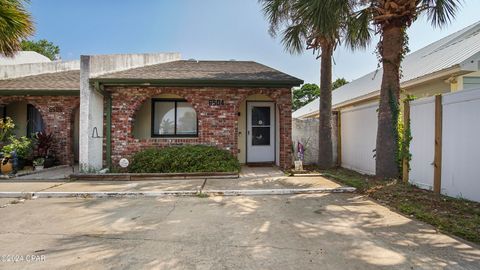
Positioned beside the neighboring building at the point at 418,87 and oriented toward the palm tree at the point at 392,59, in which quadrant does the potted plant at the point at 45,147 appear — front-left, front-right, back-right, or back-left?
front-right

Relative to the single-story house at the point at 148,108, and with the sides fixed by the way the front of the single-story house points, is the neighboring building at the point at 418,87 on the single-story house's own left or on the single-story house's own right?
on the single-story house's own left

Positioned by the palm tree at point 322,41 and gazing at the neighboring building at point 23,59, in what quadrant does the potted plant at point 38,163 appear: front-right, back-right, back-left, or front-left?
front-left

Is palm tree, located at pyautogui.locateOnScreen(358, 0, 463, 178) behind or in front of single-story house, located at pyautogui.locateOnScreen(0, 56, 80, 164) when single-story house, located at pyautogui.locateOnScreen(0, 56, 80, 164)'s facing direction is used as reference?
in front

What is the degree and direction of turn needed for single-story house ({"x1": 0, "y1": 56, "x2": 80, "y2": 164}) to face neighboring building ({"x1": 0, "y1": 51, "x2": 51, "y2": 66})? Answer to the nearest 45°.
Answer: approximately 180°

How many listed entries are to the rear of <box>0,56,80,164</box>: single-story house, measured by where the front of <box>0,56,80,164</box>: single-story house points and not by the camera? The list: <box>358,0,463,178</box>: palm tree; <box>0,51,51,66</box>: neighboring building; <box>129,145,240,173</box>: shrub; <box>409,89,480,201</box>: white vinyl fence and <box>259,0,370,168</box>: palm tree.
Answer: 1

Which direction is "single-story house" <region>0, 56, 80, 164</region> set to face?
toward the camera

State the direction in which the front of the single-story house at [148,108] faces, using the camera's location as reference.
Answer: facing the viewer

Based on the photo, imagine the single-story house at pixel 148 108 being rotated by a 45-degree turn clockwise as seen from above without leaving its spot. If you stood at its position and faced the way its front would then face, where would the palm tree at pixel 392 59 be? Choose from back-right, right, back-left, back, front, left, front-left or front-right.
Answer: left

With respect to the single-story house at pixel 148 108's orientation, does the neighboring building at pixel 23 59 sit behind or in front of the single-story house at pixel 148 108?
behind

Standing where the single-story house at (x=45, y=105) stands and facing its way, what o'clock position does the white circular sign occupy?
The white circular sign is roughly at 11 o'clock from the single-story house.

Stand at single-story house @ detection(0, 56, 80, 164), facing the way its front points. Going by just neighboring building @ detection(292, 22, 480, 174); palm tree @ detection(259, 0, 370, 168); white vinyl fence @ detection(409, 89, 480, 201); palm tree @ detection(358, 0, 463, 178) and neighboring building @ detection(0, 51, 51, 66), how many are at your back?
1

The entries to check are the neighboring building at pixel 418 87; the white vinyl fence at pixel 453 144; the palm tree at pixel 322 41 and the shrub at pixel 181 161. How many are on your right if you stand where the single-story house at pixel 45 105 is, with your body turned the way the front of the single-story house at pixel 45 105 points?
0
